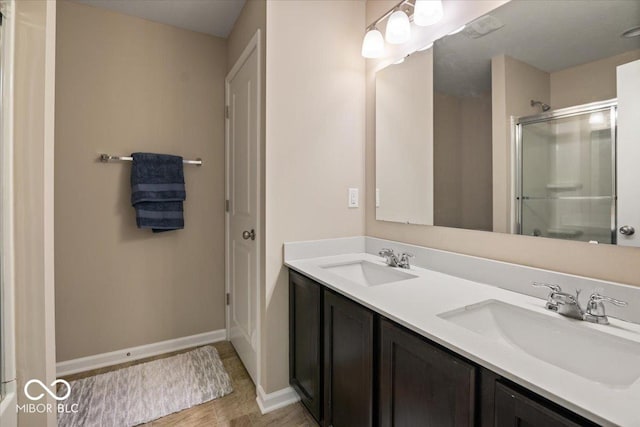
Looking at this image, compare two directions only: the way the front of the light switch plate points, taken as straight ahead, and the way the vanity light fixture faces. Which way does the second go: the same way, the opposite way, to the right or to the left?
to the right

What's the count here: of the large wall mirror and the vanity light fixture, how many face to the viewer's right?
0

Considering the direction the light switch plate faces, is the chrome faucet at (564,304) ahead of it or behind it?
ahead

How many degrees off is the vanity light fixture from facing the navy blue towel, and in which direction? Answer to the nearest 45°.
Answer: approximately 45° to its right

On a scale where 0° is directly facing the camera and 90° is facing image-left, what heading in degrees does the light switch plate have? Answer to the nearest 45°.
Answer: approximately 315°

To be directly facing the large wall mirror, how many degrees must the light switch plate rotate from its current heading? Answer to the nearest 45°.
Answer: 0° — it already faces it
